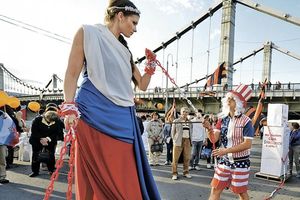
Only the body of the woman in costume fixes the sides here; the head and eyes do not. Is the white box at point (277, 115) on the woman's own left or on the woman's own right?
on the woman's own left

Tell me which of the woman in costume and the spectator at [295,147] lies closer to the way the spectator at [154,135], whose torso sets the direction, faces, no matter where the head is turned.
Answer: the woman in costume

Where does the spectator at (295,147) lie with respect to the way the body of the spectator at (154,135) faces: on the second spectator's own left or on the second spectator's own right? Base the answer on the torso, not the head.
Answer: on the second spectator's own left

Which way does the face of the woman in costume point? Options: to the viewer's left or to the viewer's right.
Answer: to the viewer's right

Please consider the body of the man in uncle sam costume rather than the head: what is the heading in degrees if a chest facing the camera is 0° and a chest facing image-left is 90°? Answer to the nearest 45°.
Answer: approximately 45°

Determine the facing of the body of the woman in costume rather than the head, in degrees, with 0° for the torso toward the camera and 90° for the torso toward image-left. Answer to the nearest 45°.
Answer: approximately 315°

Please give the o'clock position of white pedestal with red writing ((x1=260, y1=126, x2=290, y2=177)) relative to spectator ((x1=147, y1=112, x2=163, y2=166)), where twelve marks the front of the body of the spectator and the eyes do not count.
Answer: The white pedestal with red writing is roughly at 10 o'clock from the spectator.

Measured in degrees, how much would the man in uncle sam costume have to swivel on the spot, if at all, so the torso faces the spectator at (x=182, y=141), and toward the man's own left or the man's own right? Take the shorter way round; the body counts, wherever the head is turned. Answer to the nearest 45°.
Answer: approximately 135° to the man's own right

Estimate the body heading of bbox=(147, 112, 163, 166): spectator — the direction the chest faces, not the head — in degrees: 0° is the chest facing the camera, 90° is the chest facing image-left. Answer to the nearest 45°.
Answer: approximately 0°
